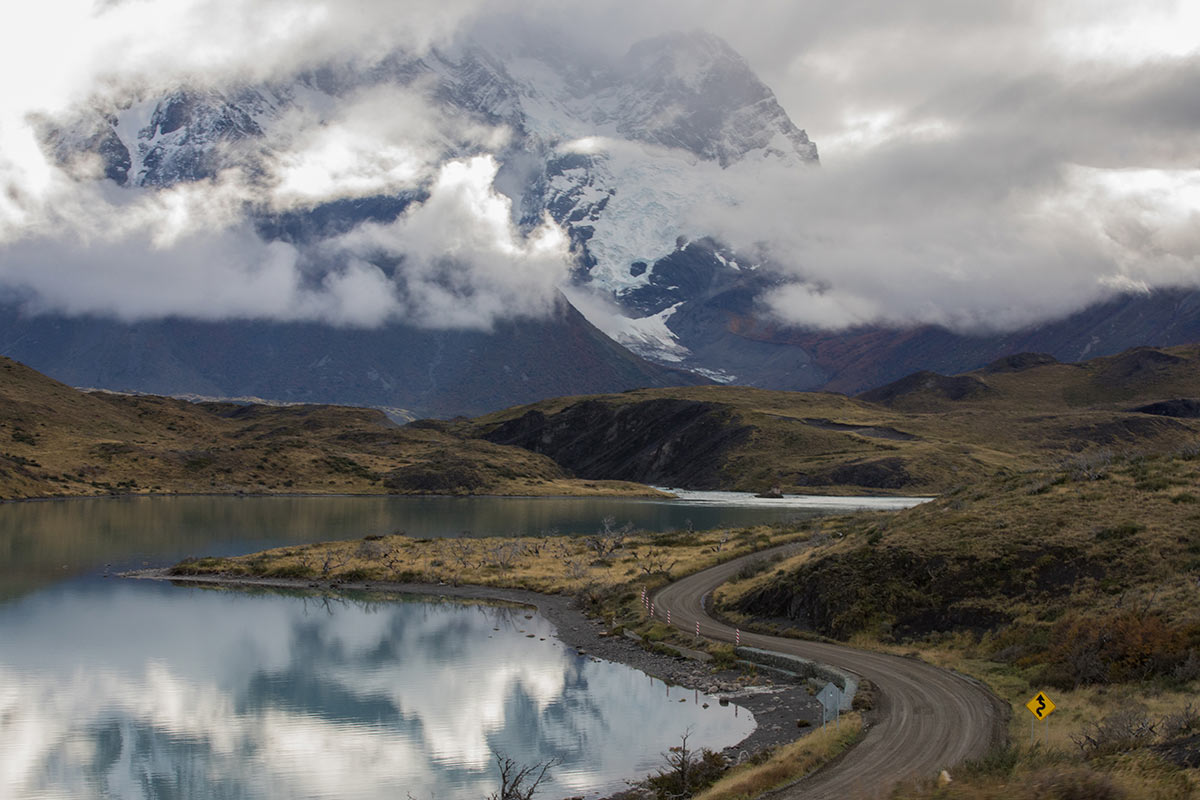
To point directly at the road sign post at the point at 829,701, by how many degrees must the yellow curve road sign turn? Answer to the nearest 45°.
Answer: approximately 135° to its right

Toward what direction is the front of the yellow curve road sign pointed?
toward the camera

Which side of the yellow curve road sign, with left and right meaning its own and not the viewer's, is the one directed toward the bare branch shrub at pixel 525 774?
right

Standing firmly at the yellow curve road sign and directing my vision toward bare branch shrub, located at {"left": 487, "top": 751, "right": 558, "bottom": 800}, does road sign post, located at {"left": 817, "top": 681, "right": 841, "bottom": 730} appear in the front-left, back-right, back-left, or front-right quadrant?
front-right

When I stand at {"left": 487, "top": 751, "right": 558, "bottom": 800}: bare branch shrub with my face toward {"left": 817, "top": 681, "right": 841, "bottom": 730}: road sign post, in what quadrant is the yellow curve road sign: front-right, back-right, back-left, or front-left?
front-right
